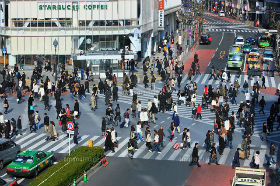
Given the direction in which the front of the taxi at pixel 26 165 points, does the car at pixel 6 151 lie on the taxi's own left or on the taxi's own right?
on the taxi's own left

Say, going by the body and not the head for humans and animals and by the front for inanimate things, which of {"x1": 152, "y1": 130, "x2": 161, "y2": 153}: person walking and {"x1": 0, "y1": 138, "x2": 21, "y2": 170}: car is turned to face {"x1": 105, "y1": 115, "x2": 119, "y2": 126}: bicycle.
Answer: the car

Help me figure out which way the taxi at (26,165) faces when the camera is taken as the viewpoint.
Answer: facing away from the viewer and to the right of the viewer

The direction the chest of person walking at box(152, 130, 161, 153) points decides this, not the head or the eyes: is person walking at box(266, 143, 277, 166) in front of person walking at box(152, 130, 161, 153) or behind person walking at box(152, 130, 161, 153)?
in front

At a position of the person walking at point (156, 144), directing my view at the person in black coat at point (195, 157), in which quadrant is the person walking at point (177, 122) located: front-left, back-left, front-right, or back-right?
back-left

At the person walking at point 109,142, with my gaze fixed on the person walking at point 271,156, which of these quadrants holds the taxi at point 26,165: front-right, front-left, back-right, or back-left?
back-right

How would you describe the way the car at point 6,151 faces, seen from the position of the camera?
facing away from the viewer and to the right of the viewer
